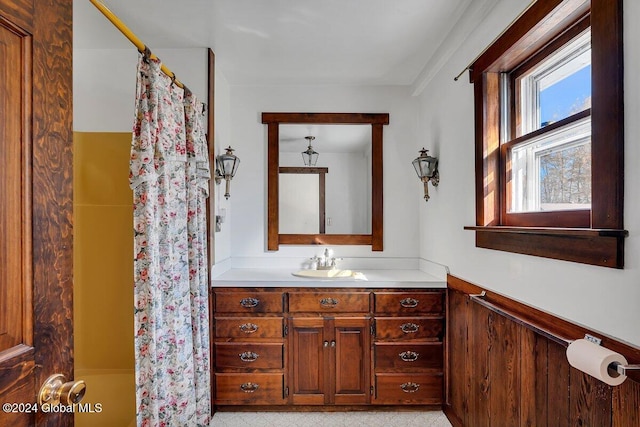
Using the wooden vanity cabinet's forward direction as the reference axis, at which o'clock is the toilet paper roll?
The toilet paper roll is roughly at 11 o'clock from the wooden vanity cabinet.

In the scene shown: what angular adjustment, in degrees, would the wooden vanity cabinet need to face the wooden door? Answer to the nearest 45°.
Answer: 0° — it already faces it

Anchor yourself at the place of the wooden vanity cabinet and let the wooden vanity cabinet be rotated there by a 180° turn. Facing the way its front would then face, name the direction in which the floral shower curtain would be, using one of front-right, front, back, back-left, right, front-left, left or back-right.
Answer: back-left

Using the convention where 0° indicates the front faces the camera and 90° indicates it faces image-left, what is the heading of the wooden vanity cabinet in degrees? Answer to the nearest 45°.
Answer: approximately 0°

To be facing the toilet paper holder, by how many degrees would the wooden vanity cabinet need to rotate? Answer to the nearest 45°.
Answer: approximately 45° to its left

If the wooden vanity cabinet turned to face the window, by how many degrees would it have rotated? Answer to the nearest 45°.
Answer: approximately 45° to its left
